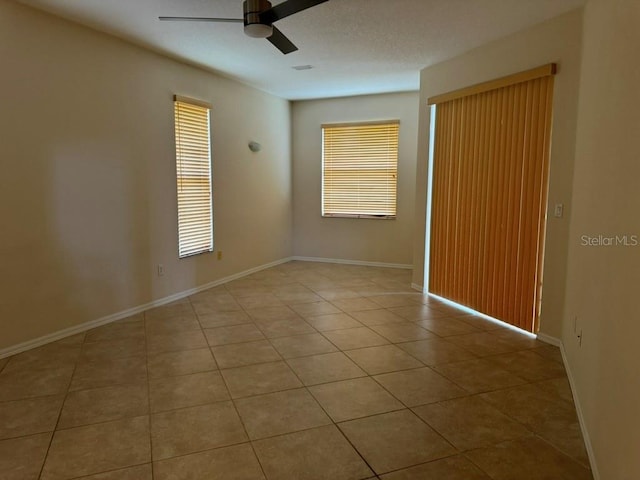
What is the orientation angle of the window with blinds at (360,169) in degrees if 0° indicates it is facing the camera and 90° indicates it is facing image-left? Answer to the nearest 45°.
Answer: approximately 0°

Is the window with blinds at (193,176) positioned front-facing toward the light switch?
yes

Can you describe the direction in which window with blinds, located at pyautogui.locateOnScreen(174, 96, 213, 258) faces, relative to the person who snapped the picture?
facing the viewer and to the right of the viewer

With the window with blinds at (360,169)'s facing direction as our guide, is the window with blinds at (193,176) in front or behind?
in front

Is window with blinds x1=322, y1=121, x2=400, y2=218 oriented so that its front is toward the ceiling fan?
yes

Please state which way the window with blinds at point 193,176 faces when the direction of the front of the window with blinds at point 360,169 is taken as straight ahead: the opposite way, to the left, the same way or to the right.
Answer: to the left

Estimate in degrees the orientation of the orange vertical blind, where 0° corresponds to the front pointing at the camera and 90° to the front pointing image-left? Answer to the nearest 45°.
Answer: approximately 45°

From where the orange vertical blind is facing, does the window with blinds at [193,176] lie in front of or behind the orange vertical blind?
in front

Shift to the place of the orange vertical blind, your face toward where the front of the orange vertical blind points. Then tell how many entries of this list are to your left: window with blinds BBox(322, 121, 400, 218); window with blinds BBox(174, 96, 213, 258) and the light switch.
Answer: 1

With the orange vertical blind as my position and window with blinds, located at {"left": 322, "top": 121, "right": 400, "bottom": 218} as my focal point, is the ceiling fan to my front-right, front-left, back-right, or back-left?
back-left

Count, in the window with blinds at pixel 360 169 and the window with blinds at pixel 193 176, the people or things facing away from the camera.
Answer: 0

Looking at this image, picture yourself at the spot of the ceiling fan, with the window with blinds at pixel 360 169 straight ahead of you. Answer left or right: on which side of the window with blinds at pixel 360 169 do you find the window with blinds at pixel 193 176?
left

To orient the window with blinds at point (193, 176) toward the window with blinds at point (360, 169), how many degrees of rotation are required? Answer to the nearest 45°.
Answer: approximately 90° to its left

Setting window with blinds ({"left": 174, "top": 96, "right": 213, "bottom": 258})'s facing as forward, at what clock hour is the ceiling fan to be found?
The ceiling fan is roughly at 1 o'clock from the window with blinds.
